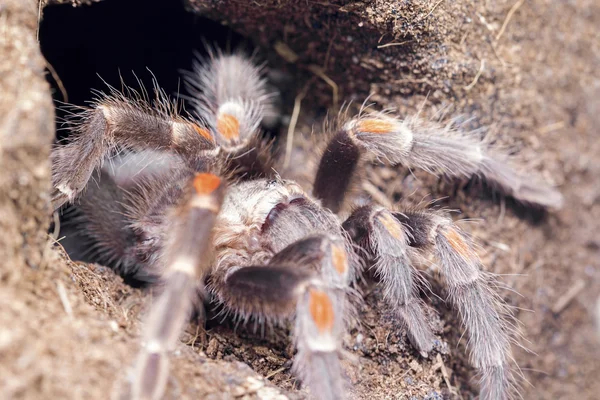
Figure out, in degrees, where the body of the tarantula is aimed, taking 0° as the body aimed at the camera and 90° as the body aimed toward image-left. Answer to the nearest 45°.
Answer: approximately 315°
